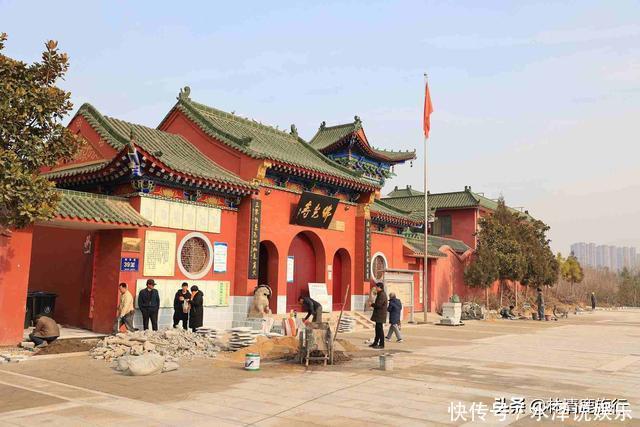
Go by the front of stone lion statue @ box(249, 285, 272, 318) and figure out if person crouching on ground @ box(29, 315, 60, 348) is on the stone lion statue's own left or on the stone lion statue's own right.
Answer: on the stone lion statue's own right

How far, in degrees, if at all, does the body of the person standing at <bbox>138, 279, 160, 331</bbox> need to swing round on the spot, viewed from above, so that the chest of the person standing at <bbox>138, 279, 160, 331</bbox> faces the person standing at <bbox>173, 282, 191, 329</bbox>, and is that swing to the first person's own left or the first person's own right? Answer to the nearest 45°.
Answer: approximately 90° to the first person's own left

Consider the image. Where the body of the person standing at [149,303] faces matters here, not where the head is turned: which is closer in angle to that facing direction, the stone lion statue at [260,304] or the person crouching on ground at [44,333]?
the person crouching on ground

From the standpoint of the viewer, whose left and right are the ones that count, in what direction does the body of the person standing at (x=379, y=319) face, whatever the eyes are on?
facing to the left of the viewer

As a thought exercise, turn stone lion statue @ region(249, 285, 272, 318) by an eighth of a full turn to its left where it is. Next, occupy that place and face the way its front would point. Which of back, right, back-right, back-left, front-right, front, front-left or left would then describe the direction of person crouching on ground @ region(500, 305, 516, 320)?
front-left

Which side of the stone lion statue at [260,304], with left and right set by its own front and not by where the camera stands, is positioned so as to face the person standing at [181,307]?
right

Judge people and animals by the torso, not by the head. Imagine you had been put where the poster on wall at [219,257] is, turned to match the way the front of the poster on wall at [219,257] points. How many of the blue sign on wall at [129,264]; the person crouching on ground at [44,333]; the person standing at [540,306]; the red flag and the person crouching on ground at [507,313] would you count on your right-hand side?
2

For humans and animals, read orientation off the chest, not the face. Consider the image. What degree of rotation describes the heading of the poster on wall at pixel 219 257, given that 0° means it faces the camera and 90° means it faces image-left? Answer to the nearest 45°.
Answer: approximately 315°

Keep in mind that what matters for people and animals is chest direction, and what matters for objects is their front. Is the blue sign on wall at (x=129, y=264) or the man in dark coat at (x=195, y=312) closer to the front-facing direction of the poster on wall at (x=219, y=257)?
the man in dark coat
